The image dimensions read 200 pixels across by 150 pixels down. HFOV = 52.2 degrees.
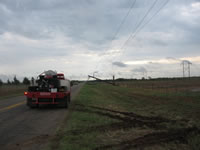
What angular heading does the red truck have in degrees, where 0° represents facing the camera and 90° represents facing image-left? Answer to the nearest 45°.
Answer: approximately 180°
